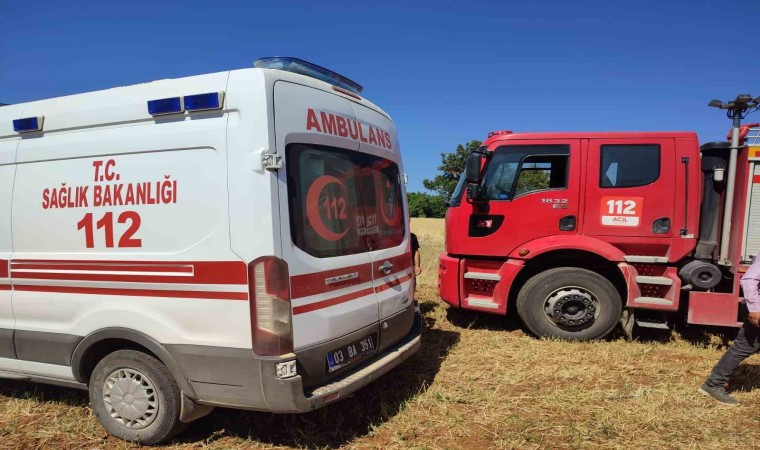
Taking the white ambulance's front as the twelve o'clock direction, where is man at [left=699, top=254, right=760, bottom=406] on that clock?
The man is roughly at 5 o'clock from the white ambulance.

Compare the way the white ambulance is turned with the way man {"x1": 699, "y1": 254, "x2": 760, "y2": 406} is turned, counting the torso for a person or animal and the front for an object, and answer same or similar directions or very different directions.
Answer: very different directions

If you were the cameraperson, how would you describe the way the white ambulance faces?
facing away from the viewer and to the left of the viewer

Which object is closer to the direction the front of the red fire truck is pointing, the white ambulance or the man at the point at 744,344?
the white ambulance

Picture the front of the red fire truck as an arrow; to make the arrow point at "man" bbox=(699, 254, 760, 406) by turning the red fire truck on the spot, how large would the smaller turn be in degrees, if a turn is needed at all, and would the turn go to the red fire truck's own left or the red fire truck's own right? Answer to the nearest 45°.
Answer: approximately 135° to the red fire truck's own left

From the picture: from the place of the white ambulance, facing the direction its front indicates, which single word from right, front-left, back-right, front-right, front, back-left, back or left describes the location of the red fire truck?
back-right

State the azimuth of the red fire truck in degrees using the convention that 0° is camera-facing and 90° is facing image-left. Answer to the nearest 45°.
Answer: approximately 90°

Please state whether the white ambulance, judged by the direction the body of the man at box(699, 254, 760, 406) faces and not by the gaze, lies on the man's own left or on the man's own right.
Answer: on the man's own right

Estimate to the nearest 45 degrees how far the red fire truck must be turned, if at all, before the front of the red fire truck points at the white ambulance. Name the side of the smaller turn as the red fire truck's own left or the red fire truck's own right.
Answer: approximately 45° to the red fire truck's own left
